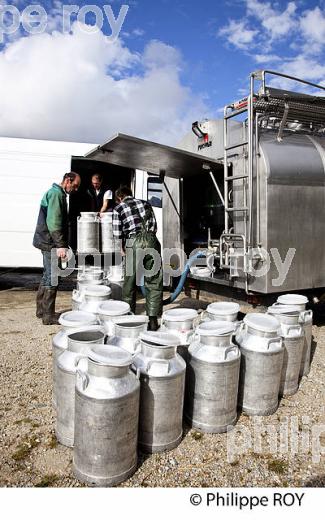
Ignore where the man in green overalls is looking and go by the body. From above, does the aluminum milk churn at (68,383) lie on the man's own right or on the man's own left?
on the man's own left

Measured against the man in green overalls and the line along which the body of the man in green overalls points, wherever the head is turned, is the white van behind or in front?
in front

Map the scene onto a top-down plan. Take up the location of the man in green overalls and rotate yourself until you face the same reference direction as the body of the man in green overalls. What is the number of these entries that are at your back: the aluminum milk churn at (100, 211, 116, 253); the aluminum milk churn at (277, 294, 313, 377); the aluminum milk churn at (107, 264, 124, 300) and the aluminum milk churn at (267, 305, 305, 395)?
2

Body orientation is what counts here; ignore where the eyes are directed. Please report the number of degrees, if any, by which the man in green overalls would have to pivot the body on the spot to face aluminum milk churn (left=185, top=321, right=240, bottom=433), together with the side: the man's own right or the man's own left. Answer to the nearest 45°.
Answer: approximately 135° to the man's own left

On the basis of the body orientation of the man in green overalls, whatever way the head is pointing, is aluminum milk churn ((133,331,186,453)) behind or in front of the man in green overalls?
behind

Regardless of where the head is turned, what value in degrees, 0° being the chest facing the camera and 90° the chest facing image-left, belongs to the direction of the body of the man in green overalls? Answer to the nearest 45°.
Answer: approximately 135°

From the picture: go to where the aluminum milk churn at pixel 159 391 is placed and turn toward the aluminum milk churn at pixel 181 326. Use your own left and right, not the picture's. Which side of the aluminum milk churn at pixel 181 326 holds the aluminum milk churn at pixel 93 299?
left

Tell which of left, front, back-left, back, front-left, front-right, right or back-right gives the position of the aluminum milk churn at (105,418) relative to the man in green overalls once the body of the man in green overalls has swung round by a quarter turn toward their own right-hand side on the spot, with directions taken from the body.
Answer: back-right

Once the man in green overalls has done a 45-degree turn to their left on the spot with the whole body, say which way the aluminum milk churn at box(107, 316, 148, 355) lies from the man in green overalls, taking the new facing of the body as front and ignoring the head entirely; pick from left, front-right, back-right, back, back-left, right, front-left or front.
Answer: left

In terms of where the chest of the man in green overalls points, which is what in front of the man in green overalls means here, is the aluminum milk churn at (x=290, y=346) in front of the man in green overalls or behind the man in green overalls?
behind

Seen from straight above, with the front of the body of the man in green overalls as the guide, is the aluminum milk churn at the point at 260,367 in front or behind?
behind

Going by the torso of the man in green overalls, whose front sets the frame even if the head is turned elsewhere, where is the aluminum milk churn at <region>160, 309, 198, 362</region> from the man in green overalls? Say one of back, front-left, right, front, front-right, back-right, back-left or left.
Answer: back-left
